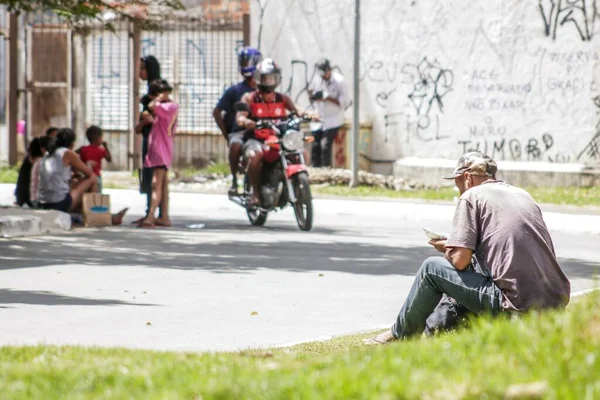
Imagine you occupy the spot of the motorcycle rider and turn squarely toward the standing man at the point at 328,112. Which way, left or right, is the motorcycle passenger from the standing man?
left

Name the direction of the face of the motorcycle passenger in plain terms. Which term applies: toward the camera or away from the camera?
toward the camera

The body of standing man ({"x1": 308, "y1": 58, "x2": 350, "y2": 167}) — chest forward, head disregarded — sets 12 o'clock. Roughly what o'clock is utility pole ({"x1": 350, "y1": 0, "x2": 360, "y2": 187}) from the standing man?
The utility pole is roughly at 10 o'clock from the standing man.

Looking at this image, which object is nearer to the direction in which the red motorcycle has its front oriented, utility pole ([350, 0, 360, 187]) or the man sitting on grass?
the man sitting on grass

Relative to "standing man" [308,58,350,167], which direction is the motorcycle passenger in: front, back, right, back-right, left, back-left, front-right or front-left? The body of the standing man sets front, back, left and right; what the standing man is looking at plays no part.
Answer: front-left

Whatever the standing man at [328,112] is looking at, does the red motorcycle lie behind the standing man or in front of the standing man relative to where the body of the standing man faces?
in front

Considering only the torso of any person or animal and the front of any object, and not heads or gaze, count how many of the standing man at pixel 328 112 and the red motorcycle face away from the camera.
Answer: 0

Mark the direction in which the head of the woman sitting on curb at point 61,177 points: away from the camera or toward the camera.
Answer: away from the camera

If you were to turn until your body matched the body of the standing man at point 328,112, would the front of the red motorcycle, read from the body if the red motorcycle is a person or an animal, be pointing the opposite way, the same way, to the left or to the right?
to the left

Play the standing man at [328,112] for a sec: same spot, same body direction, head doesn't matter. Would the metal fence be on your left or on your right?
on your right

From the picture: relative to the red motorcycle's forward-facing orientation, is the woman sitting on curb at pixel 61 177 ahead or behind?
behind

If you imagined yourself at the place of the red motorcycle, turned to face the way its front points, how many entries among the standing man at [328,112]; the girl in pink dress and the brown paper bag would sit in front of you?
0

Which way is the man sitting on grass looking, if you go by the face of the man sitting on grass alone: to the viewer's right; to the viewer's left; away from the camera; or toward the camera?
to the viewer's left

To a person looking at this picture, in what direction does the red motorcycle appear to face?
facing the viewer and to the right of the viewer

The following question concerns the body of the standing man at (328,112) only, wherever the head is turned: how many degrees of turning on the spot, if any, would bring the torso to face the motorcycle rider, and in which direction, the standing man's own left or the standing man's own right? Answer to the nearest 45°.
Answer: approximately 45° to the standing man's own left

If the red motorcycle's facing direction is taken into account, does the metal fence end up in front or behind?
behind
